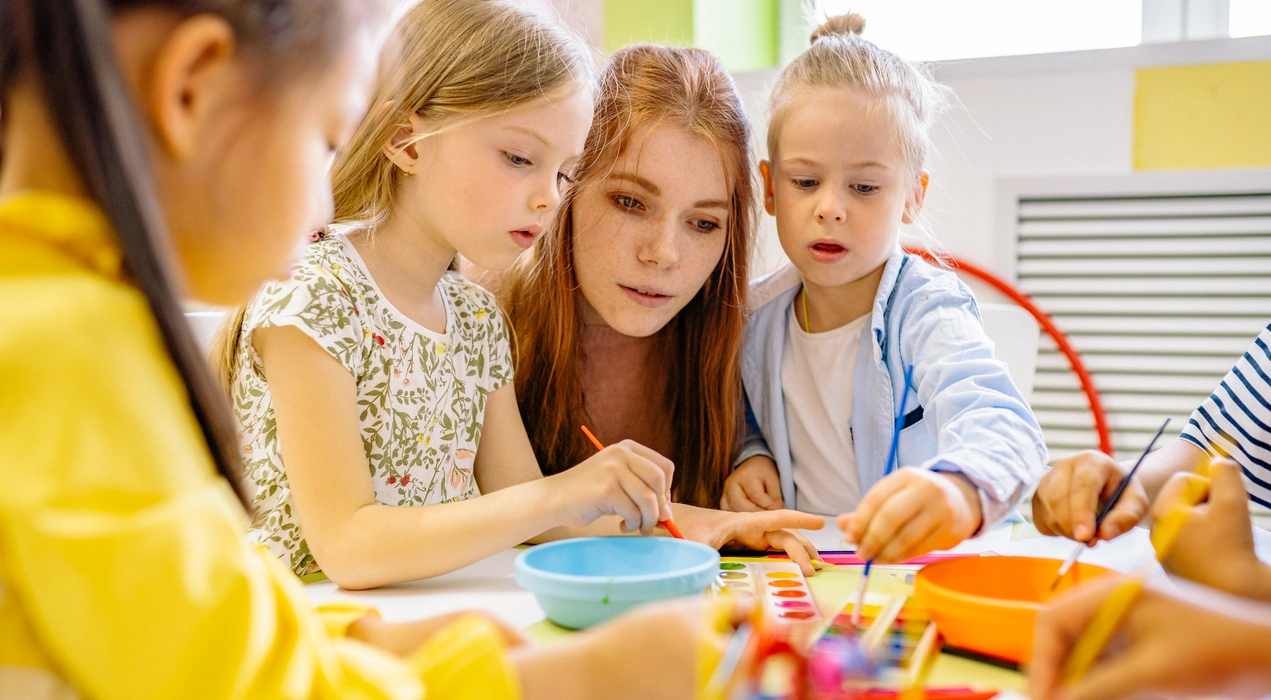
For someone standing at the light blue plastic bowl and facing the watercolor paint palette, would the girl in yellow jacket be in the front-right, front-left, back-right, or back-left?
back-right

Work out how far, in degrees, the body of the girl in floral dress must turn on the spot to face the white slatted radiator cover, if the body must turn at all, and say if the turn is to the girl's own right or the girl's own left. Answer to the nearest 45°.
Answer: approximately 90° to the girl's own left

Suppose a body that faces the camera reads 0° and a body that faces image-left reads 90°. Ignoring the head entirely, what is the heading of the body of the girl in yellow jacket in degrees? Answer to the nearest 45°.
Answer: approximately 270°

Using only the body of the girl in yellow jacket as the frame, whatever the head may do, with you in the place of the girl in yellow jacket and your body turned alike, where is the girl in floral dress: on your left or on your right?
on your left
